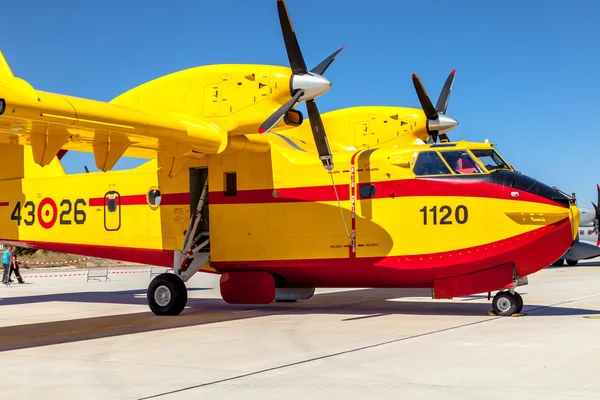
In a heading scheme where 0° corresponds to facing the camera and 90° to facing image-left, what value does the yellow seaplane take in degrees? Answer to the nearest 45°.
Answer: approximately 315°

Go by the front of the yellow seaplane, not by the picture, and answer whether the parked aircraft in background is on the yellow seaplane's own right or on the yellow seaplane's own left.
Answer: on the yellow seaplane's own left
